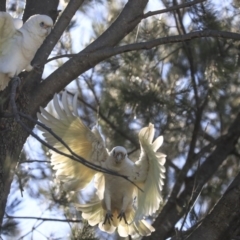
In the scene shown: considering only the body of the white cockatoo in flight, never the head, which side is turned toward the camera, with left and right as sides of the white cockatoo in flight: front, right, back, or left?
front

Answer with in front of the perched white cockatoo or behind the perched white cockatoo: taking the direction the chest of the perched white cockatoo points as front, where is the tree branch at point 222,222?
in front

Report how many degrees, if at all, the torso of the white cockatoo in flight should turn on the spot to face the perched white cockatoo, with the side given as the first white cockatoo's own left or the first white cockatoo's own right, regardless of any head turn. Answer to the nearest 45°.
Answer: approximately 45° to the first white cockatoo's own right

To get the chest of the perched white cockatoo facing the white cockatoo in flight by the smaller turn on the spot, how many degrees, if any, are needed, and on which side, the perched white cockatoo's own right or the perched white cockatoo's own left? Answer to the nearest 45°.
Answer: approximately 45° to the perched white cockatoo's own left

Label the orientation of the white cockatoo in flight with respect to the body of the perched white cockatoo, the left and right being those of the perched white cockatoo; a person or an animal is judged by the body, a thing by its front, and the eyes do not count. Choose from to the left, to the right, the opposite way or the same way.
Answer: to the right

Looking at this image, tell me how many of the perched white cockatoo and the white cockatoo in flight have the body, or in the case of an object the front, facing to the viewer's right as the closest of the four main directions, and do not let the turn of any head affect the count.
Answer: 1

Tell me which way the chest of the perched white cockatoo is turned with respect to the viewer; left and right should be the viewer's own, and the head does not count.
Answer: facing to the right of the viewer

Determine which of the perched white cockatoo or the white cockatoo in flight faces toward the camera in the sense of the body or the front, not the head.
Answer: the white cockatoo in flight
